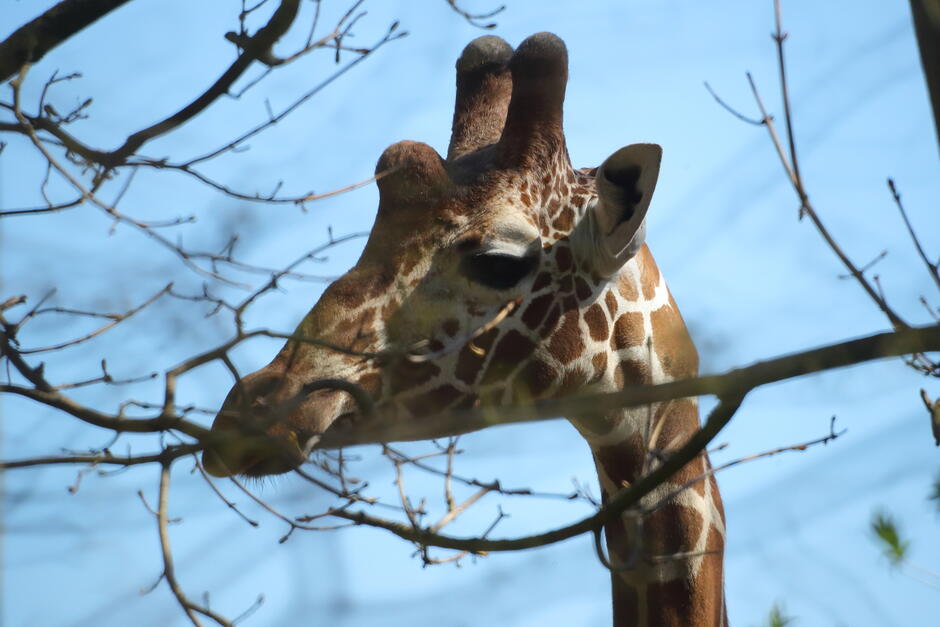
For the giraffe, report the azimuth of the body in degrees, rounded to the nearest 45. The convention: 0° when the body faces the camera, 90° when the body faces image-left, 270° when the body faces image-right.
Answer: approximately 90°
